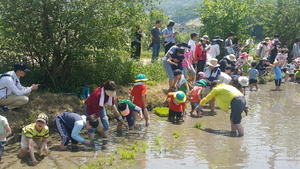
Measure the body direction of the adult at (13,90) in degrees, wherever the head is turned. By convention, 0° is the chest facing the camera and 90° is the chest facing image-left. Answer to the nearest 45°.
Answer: approximately 270°

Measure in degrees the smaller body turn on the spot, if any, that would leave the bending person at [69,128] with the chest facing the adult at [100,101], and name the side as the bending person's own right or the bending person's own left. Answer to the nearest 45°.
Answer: approximately 45° to the bending person's own left

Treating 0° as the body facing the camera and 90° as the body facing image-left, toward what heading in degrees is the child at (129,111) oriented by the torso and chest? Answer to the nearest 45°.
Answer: approximately 45°

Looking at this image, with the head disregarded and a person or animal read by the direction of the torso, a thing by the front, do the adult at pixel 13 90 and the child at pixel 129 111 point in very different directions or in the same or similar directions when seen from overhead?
very different directions

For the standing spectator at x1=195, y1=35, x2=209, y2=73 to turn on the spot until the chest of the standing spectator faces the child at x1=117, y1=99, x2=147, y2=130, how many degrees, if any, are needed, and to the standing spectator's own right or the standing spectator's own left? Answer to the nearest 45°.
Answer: approximately 45° to the standing spectator's own right

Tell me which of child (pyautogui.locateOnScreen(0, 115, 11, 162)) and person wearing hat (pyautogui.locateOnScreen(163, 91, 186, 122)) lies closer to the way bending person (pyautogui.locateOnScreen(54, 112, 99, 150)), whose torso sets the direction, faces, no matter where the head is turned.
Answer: the person wearing hat

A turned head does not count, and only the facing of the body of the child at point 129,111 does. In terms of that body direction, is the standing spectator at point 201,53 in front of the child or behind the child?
behind

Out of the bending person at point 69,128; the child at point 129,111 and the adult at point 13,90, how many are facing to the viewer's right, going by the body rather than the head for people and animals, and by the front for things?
2

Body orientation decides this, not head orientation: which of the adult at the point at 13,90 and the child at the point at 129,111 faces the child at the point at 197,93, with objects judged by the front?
the adult
